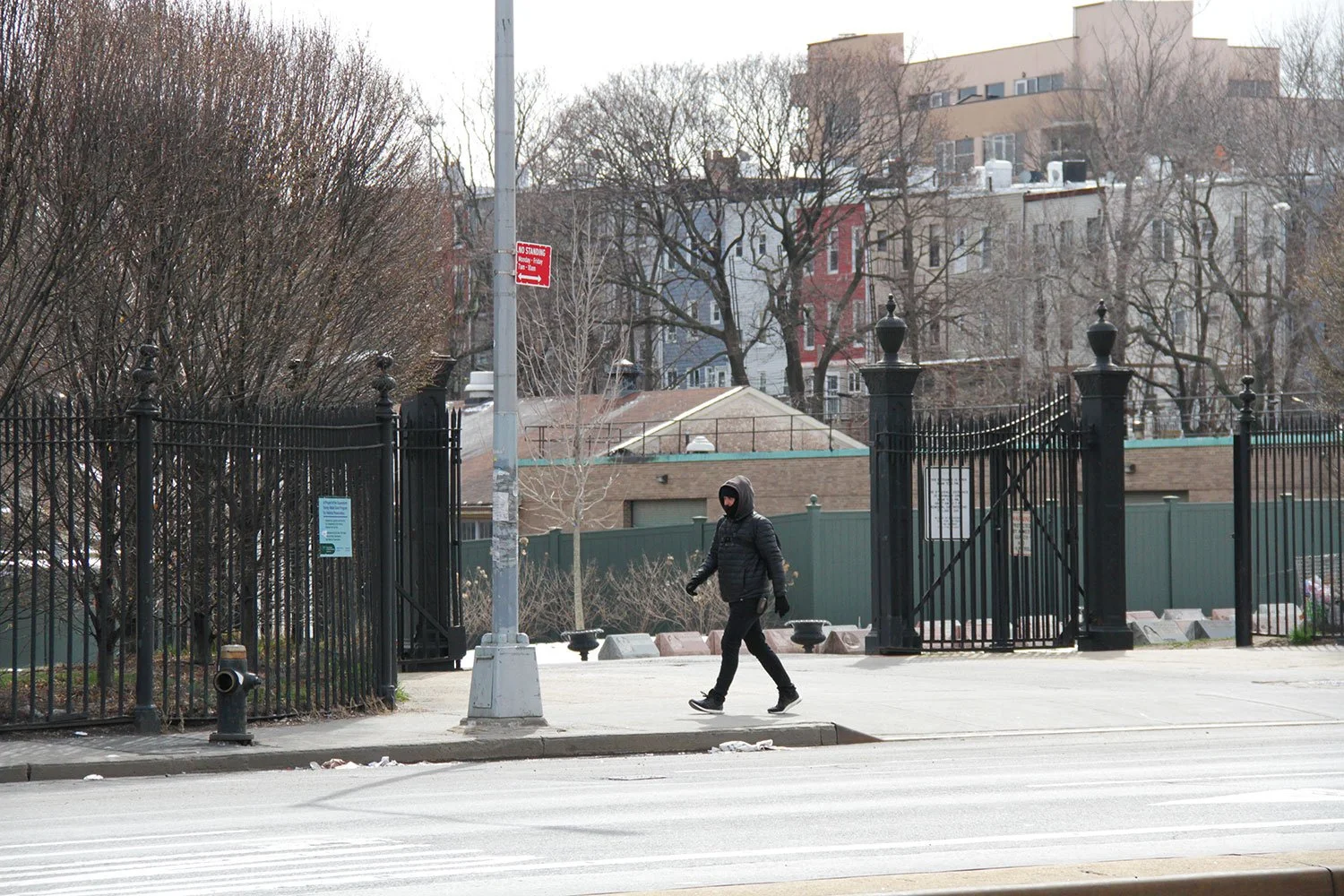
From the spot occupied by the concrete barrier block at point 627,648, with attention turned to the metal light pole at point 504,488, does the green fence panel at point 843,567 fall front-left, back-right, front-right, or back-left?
back-left

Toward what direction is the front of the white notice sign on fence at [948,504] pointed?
toward the camera

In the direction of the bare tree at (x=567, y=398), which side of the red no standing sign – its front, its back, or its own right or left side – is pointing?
back

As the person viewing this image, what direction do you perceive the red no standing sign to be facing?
facing the viewer

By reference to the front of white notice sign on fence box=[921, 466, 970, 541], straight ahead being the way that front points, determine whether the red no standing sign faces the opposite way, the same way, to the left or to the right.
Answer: the same way

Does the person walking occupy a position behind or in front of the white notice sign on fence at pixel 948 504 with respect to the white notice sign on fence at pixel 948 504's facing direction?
in front

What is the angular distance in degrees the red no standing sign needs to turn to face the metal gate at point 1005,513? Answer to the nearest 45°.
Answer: approximately 135° to its left

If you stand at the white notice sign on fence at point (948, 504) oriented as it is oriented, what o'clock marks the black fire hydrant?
The black fire hydrant is roughly at 1 o'clock from the white notice sign on fence.

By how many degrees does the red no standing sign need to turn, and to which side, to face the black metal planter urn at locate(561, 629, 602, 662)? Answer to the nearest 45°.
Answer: approximately 180°

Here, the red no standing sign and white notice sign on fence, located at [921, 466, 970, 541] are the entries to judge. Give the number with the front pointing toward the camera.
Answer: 2
